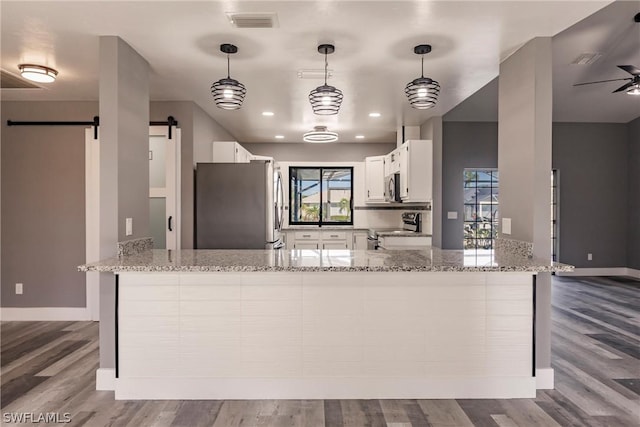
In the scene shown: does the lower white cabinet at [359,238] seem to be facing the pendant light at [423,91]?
yes

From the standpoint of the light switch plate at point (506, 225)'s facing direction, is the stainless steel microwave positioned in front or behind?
behind

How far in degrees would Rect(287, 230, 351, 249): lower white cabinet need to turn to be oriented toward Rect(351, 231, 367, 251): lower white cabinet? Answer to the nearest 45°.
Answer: approximately 90° to its left

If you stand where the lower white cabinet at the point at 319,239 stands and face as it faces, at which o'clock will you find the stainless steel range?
The stainless steel range is roughly at 10 o'clock from the lower white cabinet.

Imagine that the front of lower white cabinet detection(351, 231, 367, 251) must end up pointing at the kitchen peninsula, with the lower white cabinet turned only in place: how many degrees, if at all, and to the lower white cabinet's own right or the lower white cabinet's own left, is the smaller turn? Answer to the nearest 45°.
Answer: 0° — it already faces it

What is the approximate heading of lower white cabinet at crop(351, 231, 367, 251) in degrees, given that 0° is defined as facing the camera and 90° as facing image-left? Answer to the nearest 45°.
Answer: approximately 0°

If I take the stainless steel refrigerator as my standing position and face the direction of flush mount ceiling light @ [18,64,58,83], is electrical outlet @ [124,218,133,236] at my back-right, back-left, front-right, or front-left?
front-left

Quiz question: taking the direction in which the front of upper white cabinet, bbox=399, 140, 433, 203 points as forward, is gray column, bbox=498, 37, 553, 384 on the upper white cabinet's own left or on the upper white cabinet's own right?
on the upper white cabinet's own left

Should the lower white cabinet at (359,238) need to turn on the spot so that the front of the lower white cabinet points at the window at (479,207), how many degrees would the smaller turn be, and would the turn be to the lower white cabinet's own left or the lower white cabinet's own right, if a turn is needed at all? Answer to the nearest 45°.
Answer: approximately 90° to the lower white cabinet's own left

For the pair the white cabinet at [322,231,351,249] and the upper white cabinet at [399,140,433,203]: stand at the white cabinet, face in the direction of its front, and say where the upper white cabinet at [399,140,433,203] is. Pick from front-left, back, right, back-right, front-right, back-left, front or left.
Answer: front-left

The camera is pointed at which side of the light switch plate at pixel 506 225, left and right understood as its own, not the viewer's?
front
